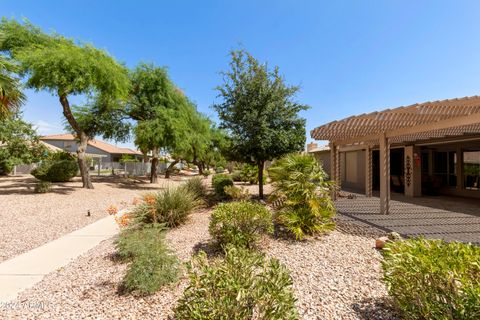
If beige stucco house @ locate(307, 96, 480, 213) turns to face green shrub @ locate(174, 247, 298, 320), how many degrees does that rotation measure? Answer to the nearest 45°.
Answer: approximately 45° to its left

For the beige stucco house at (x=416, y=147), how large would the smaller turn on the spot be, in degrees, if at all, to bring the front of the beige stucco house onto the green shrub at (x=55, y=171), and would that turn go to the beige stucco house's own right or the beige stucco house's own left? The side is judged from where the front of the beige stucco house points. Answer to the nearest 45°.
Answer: approximately 45° to the beige stucco house's own right

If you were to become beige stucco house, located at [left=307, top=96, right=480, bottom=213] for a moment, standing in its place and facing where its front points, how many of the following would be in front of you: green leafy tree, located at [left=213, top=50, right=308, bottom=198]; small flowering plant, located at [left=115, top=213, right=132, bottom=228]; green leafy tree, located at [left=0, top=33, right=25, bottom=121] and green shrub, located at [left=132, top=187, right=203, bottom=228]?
4

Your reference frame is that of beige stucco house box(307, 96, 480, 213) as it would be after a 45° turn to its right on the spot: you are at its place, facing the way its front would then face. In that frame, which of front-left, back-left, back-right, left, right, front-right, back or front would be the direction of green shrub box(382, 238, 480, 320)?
left

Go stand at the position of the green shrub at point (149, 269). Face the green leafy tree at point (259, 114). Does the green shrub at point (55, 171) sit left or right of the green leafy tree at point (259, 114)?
left

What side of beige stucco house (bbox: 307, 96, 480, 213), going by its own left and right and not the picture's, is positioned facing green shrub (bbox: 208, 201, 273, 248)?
front

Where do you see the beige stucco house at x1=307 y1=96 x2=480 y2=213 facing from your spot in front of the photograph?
facing the viewer and to the left of the viewer

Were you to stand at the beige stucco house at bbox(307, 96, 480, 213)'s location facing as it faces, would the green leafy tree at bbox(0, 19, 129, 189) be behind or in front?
in front

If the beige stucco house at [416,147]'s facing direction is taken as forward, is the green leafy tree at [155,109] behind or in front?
in front

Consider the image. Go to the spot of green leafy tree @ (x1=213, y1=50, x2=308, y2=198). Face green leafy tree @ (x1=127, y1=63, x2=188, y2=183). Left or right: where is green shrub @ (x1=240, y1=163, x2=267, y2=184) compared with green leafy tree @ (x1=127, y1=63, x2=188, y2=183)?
right

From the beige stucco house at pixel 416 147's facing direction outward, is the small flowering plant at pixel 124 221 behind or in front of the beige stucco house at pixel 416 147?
in front

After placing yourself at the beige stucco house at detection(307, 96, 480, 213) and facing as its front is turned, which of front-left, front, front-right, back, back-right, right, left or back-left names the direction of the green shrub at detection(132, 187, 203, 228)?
front

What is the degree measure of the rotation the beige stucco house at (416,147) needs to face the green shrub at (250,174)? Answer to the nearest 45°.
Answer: approximately 90° to its right
